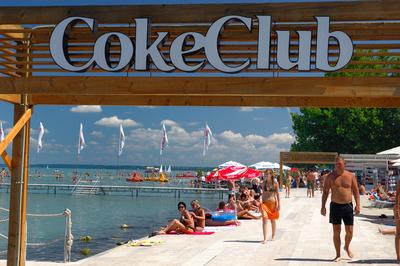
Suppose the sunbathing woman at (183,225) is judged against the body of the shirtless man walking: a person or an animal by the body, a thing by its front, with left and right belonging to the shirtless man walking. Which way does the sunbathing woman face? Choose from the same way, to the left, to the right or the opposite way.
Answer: to the right

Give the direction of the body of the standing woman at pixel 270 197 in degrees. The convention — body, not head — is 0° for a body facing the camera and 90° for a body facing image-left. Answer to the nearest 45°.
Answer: approximately 0°

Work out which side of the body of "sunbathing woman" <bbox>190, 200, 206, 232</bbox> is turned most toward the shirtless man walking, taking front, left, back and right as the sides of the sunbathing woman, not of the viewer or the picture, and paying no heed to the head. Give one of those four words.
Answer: left

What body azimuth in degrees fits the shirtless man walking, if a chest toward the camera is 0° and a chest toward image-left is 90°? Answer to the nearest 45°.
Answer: approximately 0°

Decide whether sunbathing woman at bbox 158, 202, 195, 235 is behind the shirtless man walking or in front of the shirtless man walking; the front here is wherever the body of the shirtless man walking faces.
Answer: behind

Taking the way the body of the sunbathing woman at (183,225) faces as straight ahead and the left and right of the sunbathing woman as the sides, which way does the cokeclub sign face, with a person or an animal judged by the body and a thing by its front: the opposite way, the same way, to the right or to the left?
to the left

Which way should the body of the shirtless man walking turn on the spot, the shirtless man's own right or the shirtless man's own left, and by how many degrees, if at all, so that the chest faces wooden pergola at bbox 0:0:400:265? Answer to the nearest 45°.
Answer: approximately 45° to the shirtless man's own right
